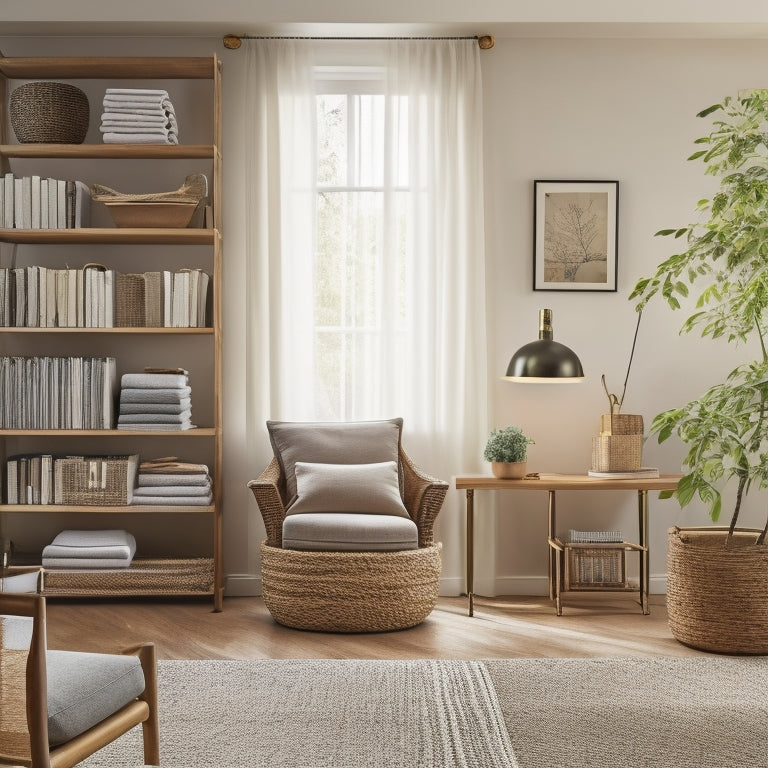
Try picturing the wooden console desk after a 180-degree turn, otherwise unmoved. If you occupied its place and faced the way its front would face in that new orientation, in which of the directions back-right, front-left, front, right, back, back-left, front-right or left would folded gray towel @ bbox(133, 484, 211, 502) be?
left

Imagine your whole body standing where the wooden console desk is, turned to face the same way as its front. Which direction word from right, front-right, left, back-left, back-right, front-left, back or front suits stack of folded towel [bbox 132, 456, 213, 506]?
right

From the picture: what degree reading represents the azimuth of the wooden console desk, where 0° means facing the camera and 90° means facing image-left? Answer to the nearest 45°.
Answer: approximately 0°

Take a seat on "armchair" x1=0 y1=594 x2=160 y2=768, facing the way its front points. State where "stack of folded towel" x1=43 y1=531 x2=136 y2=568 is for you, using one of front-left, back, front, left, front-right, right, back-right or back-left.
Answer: front-left

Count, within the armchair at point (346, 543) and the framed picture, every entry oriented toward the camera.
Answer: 2

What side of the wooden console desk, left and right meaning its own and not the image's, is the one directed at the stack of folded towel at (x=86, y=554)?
right

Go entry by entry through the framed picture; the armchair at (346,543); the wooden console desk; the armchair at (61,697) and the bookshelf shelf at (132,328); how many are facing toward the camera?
4

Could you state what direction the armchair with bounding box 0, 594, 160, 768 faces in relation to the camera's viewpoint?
facing away from the viewer and to the right of the viewer

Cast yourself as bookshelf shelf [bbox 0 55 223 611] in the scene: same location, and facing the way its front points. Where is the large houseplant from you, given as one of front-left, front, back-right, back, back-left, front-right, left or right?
front-left

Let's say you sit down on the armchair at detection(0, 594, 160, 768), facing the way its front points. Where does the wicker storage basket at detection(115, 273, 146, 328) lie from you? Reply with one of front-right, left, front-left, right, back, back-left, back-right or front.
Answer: front-left

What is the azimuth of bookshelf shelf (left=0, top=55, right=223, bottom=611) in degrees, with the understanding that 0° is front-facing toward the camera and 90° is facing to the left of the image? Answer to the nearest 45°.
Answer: approximately 0°

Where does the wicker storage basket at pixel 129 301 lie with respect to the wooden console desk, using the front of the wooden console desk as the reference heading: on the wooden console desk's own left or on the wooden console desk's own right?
on the wooden console desk's own right
